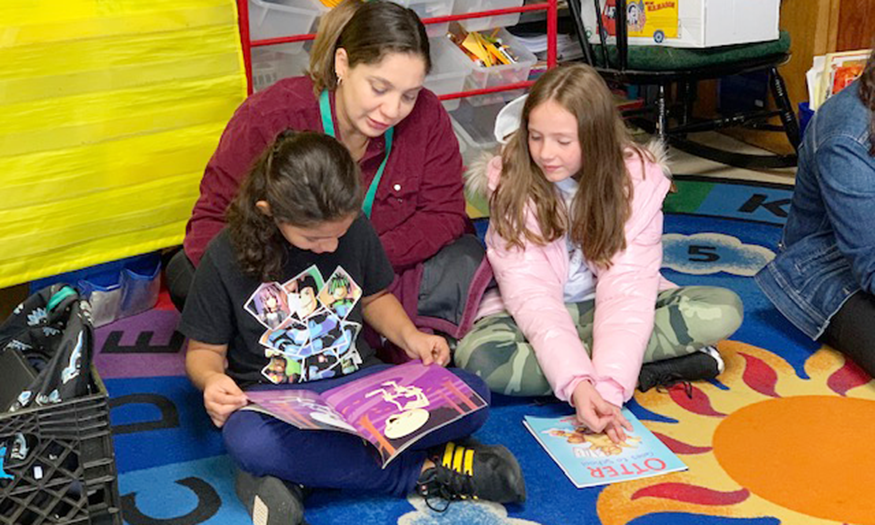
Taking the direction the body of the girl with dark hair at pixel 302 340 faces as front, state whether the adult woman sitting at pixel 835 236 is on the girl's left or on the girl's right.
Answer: on the girl's left

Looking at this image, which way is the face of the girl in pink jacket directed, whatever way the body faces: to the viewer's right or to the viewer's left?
to the viewer's left

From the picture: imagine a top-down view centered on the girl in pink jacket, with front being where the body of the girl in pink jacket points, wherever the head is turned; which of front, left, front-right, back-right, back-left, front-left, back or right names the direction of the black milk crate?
front-right

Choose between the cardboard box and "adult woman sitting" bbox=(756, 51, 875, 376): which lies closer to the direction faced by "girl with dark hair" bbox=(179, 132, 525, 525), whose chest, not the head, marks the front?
the adult woman sitting

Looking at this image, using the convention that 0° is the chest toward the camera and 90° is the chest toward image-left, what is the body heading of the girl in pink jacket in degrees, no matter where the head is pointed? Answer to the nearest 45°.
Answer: approximately 0°

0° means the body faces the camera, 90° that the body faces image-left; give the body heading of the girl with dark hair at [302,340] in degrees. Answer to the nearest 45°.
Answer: approximately 315°
